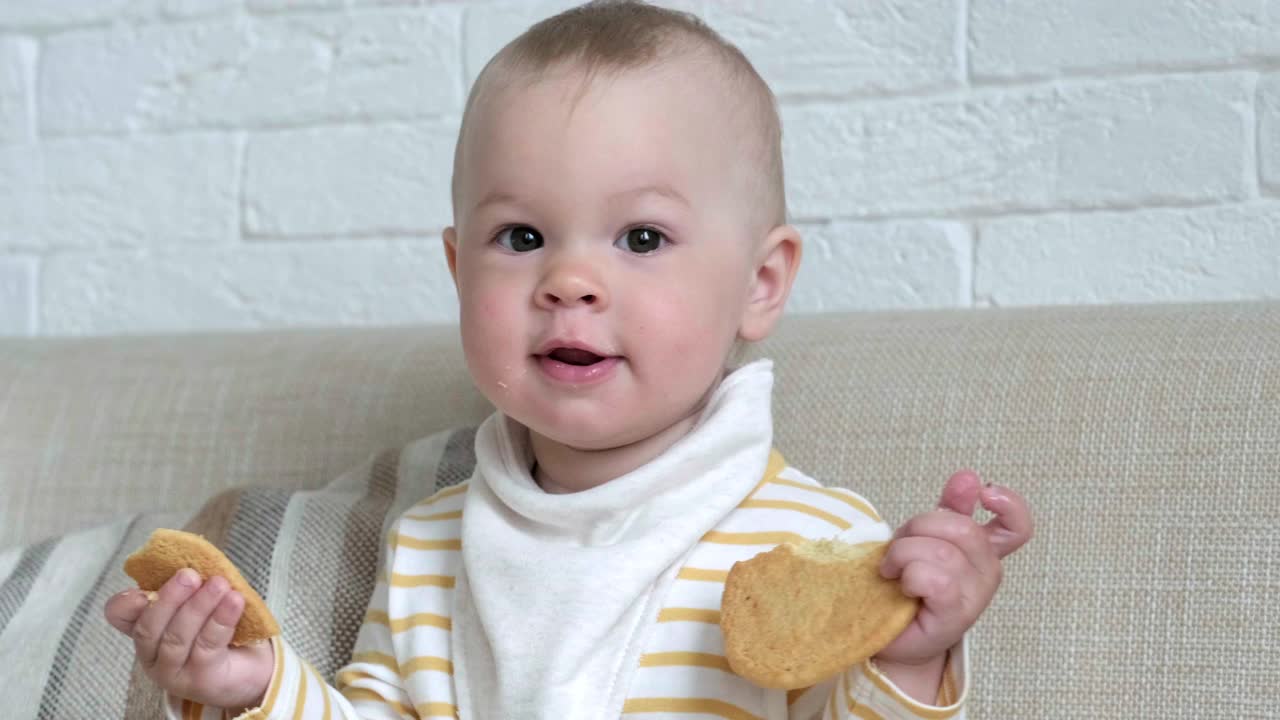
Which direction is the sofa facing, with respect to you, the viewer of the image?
facing the viewer
